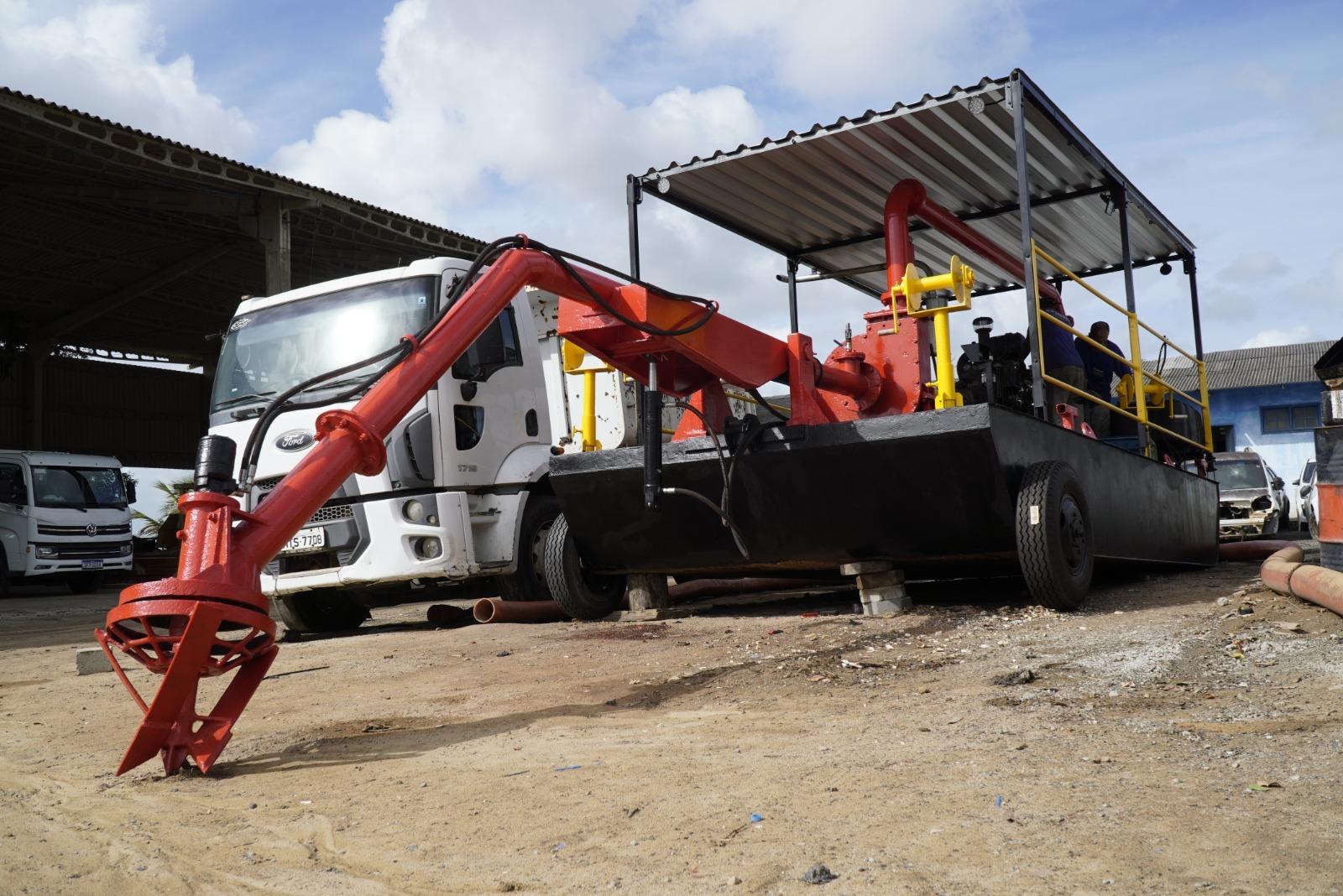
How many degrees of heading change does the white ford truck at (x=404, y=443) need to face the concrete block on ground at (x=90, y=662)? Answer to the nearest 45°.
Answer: approximately 45° to its right

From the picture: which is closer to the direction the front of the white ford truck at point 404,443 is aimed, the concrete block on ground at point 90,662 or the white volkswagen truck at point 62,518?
the concrete block on ground

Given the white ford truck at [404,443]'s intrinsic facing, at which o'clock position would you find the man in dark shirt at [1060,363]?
The man in dark shirt is roughly at 8 o'clock from the white ford truck.

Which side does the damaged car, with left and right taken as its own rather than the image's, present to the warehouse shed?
right

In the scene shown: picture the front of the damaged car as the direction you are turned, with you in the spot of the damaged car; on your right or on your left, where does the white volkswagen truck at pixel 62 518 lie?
on your right

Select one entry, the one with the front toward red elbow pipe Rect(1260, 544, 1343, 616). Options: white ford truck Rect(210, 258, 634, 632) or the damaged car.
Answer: the damaged car

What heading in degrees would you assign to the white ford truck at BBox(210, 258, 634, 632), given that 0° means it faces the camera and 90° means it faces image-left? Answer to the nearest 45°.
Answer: approximately 45°

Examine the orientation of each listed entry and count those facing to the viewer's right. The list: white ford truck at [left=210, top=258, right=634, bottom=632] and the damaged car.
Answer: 0

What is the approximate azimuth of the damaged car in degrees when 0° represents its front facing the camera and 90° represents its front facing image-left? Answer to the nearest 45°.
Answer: approximately 0°
